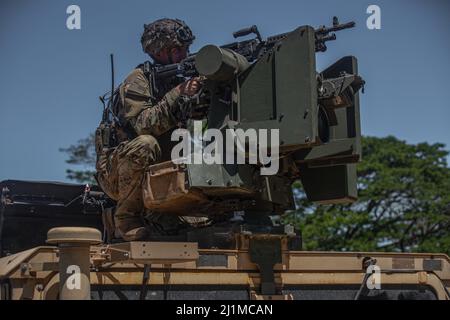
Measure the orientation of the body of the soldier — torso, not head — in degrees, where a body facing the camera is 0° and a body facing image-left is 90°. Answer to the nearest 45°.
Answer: approximately 270°

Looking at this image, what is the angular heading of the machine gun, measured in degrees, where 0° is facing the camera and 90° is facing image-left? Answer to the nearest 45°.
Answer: approximately 270°
